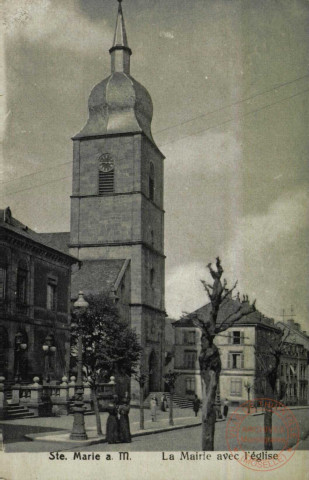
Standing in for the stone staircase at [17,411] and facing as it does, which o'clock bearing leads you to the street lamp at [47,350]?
The street lamp is roughly at 8 o'clock from the stone staircase.

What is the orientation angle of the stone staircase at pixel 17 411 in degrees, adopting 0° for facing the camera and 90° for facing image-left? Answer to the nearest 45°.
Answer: approximately 315°

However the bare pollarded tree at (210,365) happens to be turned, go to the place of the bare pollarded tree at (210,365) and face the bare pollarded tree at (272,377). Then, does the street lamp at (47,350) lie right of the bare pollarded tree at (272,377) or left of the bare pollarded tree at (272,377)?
left

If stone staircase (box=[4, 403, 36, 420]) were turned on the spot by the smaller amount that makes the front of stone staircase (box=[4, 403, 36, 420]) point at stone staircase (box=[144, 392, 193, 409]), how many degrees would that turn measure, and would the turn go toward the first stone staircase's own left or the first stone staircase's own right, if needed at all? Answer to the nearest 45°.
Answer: approximately 90° to the first stone staircase's own left
